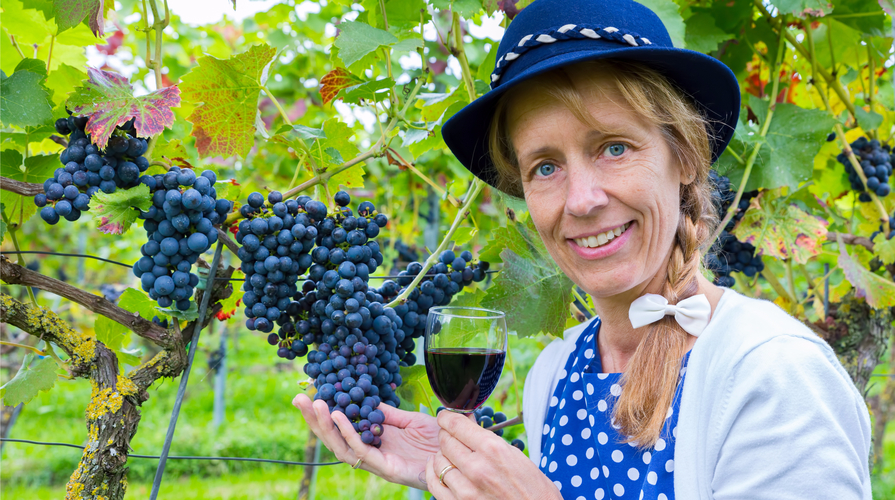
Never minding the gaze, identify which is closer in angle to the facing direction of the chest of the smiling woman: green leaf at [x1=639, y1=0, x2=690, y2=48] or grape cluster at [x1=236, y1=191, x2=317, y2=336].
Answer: the grape cluster

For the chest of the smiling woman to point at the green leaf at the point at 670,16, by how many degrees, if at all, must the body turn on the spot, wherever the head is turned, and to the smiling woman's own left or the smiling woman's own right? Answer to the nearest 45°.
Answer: approximately 135° to the smiling woman's own right

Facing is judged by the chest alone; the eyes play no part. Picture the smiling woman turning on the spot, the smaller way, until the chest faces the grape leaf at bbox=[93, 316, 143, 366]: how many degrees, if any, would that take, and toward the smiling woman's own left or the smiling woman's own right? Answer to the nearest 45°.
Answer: approximately 45° to the smiling woman's own right

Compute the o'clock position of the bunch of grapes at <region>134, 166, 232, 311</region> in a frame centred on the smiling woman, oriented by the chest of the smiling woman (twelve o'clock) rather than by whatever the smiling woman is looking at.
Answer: The bunch of grapes is roughly at 1 o'clock from the smiling woman.

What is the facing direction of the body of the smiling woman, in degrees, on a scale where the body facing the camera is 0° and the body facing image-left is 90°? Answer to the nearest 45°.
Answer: approximately 45°

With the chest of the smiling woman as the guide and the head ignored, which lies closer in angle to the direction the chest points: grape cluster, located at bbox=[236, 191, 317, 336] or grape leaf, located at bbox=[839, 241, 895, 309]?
the grape cluster

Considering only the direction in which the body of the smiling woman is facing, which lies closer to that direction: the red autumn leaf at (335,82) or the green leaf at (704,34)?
the red autumn leaf

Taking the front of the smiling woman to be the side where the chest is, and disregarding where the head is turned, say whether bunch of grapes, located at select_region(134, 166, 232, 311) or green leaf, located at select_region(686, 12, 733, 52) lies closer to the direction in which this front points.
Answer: the bunch of grapes

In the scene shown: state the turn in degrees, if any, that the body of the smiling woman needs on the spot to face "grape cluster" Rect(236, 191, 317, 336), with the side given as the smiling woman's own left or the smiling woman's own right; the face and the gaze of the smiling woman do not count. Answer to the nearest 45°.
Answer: approximately 45° to the smiling woman's own right

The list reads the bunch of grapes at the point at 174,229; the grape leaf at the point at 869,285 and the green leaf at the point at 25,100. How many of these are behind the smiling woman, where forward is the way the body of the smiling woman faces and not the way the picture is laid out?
1

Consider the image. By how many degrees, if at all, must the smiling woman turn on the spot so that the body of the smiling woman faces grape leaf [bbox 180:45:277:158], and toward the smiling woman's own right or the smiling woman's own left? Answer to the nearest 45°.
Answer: approximately 45° to the smiling woman's own right
